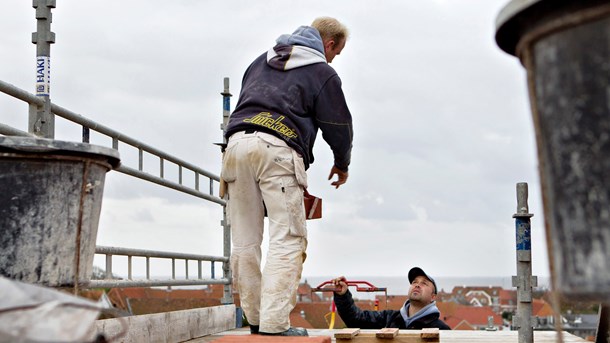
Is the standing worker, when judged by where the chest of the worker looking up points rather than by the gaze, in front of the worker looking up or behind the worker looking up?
in front

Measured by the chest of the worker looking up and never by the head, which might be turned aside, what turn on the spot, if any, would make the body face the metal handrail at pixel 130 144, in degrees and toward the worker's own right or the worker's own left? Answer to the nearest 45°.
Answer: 0° — they already face it

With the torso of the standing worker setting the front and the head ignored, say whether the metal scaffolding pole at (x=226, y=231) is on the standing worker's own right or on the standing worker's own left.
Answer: on the standing worker's own left

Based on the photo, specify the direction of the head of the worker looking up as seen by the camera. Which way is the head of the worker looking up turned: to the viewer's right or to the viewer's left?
to the viewer's left

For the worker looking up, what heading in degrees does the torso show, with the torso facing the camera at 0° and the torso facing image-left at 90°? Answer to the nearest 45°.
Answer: approximately 45°

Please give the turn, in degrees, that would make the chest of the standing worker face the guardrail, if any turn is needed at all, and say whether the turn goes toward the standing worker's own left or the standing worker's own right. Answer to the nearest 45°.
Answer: approximately 90° to the standing worker's own left

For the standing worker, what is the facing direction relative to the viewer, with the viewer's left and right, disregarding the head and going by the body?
facing away from the viewer and to the right of the viewer

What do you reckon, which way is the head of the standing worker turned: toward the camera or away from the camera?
away from the camera

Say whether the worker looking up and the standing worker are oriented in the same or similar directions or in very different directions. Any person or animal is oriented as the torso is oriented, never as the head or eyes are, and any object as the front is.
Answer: very different directions

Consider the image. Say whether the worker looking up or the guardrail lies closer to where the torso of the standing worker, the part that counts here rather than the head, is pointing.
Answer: the worker looking up
